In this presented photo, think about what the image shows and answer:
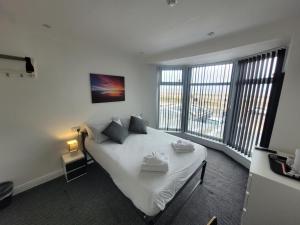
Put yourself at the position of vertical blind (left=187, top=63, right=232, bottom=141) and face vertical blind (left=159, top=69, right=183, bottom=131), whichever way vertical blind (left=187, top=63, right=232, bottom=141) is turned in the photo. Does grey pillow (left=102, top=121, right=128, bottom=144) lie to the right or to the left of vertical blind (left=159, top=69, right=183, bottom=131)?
left

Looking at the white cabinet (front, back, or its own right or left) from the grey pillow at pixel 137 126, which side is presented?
front

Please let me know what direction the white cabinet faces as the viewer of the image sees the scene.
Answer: facing to the left of the viewer

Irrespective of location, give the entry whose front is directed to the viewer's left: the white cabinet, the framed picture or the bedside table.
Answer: the white cabinet

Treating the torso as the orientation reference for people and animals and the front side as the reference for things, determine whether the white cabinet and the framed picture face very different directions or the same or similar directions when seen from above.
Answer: very different directions

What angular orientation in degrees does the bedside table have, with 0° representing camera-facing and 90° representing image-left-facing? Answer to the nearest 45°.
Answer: approximately 315°

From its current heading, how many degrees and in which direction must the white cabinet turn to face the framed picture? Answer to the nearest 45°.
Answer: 0° — it already faces it

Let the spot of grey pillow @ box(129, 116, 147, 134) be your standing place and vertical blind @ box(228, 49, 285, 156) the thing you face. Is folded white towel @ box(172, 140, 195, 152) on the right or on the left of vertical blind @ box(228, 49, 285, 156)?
right

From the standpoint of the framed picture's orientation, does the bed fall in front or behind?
in front

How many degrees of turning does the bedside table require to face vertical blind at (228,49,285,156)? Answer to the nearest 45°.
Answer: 0° — it already faces it

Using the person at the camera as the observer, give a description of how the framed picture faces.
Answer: facing the viewer and to the right of the viewer
